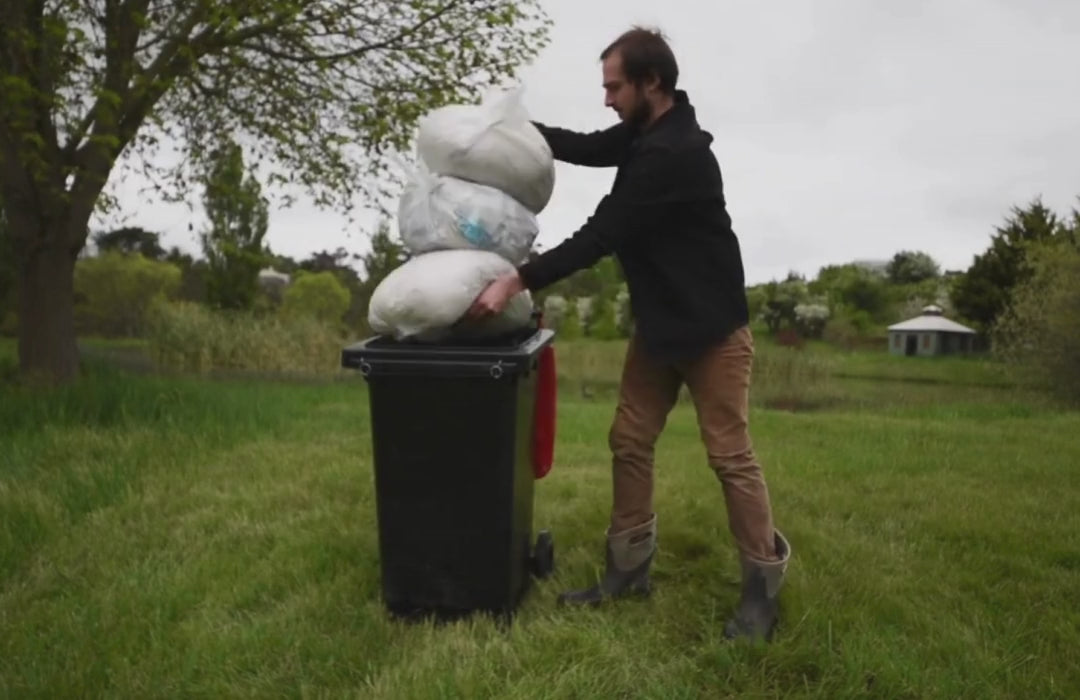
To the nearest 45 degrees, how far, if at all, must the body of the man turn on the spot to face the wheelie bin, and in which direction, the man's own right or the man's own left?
0° — they already face it

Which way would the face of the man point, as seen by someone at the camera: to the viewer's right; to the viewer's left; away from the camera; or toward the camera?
to the viewer's left

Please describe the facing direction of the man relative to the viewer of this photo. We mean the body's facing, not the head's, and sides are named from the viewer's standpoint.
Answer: facing to the left of the viewer

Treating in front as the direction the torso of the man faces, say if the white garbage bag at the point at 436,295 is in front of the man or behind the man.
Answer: in front

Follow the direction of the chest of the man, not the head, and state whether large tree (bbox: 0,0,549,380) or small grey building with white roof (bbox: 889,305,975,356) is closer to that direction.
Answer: the large tree
